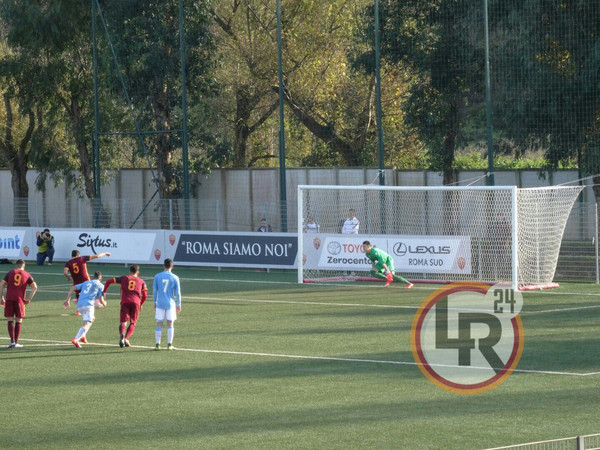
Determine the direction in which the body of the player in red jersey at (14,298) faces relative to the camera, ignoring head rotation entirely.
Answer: away from the camera

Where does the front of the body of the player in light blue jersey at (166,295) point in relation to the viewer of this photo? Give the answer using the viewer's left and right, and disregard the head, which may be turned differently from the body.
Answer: facing away from the viewer

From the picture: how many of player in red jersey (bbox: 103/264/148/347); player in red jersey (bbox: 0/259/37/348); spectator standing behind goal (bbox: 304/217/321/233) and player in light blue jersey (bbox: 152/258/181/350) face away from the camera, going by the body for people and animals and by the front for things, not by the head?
3

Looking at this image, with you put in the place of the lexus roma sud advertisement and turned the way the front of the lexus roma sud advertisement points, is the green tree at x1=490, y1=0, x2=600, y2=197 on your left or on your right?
on your left

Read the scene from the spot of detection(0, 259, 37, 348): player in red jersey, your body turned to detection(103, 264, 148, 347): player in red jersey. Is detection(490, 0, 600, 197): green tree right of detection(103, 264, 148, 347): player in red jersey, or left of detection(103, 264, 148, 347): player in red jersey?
left

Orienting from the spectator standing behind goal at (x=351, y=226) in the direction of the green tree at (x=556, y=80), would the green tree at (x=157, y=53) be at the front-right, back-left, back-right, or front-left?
back-left

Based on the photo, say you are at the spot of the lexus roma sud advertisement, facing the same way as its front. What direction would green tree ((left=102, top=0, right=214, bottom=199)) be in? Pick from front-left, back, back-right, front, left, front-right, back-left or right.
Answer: back-right

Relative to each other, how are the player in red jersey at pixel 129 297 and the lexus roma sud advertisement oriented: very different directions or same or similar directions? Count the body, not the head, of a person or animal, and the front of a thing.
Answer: very different directions

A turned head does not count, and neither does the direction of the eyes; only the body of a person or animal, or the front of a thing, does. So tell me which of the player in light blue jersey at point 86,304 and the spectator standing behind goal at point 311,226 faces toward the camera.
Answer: the spectator standing behind goal

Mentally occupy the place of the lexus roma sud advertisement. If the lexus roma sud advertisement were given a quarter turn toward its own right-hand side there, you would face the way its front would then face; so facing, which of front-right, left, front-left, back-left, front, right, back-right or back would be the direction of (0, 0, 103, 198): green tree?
front-right

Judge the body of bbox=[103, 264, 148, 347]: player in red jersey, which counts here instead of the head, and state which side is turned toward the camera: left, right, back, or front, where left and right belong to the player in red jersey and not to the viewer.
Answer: back

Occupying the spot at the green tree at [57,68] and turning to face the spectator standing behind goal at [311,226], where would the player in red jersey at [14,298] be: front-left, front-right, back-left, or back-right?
front-right

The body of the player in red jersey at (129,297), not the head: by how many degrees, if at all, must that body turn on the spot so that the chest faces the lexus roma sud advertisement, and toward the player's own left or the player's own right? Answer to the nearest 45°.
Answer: approximately 45° to the player's own right

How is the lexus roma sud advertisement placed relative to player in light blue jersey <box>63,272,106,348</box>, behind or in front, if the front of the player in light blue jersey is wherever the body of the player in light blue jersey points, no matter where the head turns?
in front

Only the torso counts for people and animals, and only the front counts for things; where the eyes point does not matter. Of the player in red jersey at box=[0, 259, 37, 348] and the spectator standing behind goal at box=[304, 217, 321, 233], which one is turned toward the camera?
the spectator standing behind goal

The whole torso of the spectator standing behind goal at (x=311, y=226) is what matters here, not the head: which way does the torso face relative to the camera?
toward the camera

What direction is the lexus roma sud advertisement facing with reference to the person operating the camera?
facing the viewer
